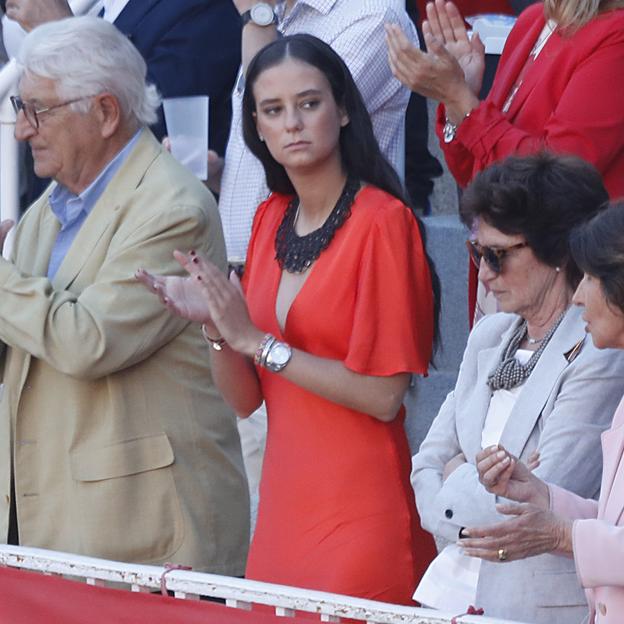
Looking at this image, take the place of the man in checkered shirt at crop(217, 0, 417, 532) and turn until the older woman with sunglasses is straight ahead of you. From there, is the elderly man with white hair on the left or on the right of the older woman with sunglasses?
right

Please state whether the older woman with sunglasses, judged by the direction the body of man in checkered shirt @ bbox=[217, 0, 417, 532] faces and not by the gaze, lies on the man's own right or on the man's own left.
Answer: on the man's own left

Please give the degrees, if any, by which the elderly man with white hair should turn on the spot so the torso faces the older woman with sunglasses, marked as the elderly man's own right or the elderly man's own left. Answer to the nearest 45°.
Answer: approximately 90° to the elderly man's own left

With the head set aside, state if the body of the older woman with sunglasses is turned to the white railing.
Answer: yes

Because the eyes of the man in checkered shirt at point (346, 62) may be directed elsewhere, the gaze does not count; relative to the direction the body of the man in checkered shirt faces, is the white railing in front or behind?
in front

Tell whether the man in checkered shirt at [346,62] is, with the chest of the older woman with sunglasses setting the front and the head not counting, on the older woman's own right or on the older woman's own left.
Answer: on the older woman's own right

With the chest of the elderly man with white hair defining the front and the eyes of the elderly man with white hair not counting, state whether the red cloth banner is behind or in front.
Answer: in front

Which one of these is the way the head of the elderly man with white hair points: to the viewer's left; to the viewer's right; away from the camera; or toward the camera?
to the viewer's left

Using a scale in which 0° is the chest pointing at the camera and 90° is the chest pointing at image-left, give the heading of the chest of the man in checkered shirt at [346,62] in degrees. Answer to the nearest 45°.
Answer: approximately 45°
